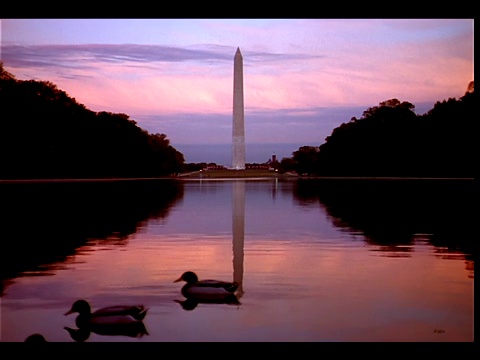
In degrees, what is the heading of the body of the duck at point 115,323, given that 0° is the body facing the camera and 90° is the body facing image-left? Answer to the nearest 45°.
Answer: approximately 90°

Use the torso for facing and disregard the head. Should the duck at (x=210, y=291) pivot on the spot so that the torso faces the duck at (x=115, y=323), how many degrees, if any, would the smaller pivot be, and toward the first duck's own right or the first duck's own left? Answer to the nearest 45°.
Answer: approximately 45° to the first duck's own left

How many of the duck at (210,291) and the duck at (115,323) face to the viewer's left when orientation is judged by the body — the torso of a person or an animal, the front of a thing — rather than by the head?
2

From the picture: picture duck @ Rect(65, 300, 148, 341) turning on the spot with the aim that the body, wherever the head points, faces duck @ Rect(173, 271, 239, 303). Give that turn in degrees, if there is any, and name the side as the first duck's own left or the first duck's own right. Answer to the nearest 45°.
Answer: approximately 135° to the first duck's own right

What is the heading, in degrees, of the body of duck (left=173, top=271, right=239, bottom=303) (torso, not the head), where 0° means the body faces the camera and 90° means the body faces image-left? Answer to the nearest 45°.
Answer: approximately 90°

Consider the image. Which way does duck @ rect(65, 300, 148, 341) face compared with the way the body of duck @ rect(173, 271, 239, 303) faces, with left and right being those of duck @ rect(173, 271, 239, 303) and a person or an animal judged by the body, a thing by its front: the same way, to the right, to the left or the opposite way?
the same way
